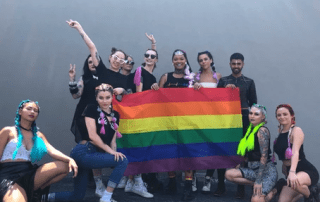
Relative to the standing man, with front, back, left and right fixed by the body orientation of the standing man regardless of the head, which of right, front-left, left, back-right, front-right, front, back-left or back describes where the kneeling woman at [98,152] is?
front-right

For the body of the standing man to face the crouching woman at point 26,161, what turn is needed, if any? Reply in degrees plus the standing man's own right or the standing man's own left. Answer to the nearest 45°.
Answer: approximately 45° to the standing man's own right

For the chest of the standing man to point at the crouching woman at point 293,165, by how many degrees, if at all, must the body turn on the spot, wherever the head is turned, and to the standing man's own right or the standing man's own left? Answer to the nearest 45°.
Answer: approximately 45° to the standing man's own left

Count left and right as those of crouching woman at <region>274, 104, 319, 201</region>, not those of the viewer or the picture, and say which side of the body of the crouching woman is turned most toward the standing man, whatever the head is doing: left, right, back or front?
right

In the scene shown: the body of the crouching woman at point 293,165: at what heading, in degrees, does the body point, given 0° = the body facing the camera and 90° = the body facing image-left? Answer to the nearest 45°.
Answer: approximately 45°

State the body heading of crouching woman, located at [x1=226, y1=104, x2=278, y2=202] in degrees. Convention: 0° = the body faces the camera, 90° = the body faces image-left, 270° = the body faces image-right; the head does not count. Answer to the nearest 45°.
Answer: approximately 45°

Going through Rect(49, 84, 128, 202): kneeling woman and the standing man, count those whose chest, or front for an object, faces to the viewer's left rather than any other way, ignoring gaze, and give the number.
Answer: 0

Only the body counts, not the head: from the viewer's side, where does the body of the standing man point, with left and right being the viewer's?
facing the viewer

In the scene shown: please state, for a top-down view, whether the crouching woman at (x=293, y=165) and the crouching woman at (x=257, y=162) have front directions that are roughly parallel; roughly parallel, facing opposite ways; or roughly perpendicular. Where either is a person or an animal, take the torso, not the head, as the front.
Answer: roughly parallel

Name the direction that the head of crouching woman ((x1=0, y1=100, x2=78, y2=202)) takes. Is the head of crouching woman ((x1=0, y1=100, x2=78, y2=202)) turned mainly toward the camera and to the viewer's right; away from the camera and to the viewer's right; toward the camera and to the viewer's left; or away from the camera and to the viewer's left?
toward the camera and to the viewer's right
